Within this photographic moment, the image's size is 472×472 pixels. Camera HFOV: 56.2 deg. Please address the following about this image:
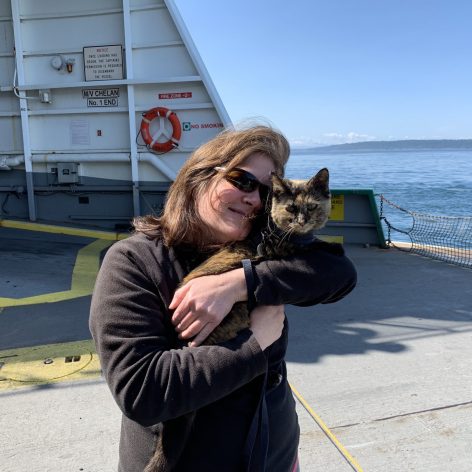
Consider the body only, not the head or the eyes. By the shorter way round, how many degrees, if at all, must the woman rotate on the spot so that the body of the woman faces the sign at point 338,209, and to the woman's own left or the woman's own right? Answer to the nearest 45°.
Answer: approximately 135° to the woman's own left

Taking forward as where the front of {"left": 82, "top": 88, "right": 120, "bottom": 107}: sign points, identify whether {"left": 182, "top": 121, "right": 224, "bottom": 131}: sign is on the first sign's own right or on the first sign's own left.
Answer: on the first sign's own left

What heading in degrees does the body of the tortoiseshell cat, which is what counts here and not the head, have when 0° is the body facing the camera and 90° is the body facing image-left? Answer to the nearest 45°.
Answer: approximately 315°

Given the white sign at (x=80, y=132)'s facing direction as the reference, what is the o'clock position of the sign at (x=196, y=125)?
The sign is roughly at 10 o'clock from the white sign.
